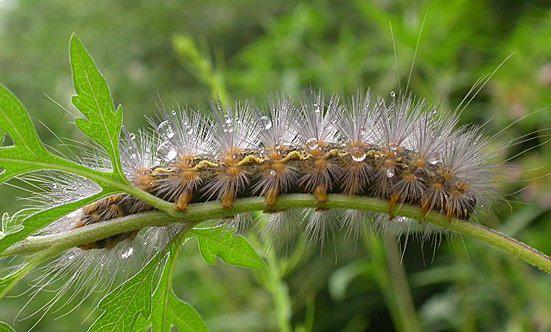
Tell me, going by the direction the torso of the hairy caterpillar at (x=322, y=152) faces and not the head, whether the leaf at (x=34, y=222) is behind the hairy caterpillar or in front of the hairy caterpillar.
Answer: behind

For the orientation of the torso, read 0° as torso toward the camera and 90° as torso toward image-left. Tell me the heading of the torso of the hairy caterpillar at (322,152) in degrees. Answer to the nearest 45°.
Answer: approximately 270°

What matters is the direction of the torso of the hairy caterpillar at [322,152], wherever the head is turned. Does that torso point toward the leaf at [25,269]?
no

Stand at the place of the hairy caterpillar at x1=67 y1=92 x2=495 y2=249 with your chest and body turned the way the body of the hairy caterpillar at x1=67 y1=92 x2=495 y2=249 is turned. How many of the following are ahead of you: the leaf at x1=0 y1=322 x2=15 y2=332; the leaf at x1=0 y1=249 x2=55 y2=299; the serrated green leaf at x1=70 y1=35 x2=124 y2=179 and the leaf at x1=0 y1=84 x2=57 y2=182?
0

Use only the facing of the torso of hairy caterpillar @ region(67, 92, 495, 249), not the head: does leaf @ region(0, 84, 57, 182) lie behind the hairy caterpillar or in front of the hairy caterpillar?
behind
